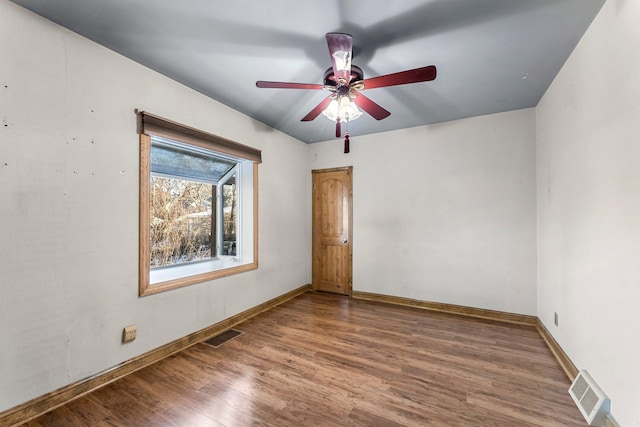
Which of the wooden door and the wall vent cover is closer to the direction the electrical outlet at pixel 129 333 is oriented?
the wall vent cover

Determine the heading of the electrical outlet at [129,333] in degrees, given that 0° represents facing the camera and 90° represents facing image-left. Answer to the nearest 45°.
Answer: approximately 315°

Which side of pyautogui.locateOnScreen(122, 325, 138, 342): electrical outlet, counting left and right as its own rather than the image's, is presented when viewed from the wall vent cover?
front

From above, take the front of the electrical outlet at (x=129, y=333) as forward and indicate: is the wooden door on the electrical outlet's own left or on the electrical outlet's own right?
on the electrical outlet's own left
